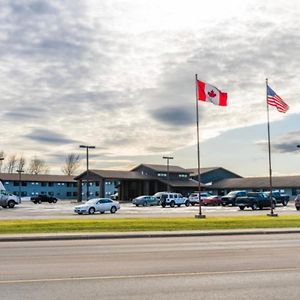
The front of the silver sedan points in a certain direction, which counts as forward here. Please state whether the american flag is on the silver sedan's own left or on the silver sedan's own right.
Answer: on the silver sedan's own left

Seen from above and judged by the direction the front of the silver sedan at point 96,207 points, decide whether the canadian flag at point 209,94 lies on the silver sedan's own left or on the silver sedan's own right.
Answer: on the silver sedan's own left

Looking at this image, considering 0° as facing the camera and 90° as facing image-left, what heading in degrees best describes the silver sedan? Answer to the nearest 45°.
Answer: approximately 45°
